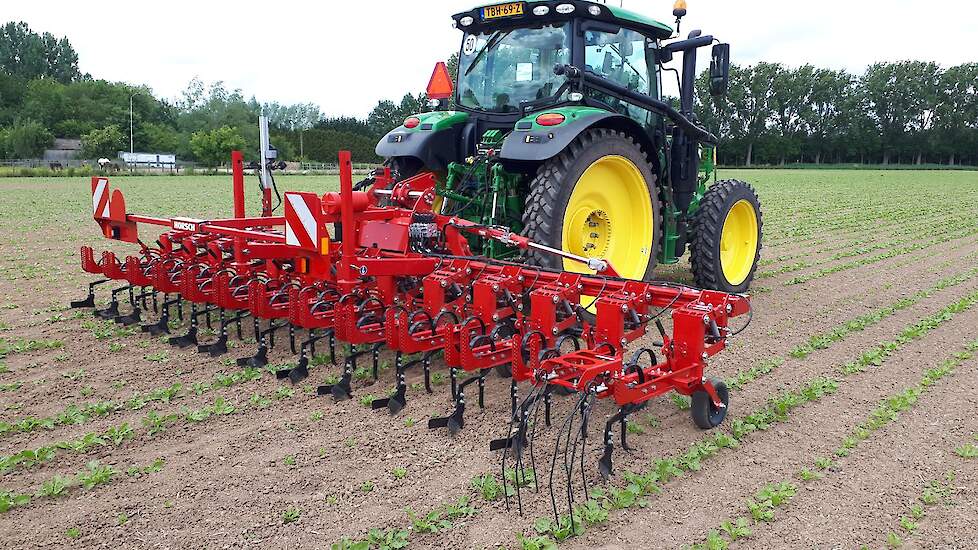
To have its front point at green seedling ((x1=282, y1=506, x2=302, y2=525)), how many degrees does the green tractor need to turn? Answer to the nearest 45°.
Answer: approximately 135° to its right

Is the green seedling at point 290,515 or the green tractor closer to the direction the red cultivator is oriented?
the green tractor

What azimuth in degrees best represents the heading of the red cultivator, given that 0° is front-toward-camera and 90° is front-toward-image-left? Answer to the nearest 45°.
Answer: approximately 225°

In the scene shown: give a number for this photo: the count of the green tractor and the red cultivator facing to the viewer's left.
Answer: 0

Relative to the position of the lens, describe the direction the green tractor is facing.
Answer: facing away from the viewer and to the right of the viewer
